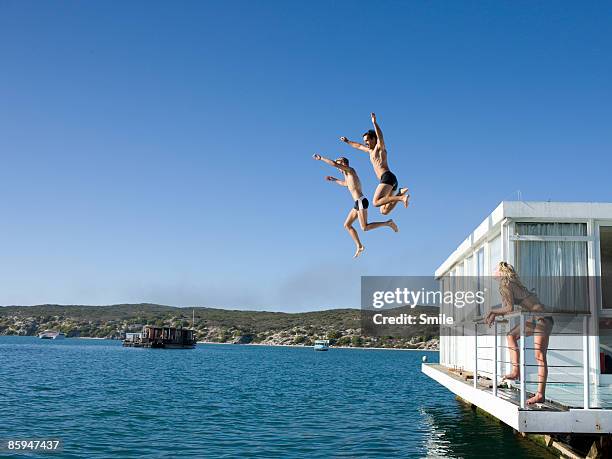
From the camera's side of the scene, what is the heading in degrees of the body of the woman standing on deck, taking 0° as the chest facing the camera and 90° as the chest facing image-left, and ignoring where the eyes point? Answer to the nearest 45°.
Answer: approximately 90°

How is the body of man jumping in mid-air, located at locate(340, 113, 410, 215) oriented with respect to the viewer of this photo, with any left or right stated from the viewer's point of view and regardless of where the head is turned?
facing to the left of the viewer

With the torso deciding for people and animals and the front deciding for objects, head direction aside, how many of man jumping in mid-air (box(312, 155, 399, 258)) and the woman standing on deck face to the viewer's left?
2

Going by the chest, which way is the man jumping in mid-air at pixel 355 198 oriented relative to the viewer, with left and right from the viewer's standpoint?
facing to the left of the viewer

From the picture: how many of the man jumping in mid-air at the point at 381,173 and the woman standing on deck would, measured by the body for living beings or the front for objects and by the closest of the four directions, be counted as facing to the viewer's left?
2

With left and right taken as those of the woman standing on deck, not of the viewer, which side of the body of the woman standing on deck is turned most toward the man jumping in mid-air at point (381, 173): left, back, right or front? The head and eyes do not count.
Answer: front

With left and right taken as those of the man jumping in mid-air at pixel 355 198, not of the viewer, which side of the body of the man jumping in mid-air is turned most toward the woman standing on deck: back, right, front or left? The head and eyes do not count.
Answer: back
